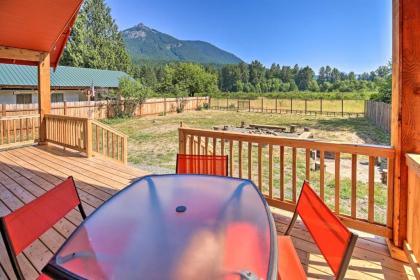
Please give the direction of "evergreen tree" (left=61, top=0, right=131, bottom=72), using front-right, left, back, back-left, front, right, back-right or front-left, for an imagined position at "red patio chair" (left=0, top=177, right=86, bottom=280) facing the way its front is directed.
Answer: back-left

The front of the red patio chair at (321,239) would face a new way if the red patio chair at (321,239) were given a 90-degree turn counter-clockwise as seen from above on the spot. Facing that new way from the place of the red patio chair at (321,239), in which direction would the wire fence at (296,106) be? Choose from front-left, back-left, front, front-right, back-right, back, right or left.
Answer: back-left

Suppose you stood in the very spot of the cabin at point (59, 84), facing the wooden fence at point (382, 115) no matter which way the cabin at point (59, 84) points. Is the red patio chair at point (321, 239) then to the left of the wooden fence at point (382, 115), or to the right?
right

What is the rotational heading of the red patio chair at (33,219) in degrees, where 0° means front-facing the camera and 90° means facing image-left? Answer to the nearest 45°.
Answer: approximately 315°

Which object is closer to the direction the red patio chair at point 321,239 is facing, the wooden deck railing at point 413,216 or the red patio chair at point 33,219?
the red patio chair

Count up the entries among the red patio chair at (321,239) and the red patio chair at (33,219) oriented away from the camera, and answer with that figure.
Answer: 0

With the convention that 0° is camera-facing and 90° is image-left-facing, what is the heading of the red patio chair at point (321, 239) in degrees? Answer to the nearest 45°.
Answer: approximately 45°

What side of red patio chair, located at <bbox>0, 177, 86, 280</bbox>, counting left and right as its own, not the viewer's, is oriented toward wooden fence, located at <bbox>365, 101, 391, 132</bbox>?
left

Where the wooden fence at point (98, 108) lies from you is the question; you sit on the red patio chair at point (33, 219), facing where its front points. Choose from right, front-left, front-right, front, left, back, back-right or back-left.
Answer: back-left

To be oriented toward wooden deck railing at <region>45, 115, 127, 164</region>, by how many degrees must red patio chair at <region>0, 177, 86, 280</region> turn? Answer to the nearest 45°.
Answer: approximately 135° to its left
